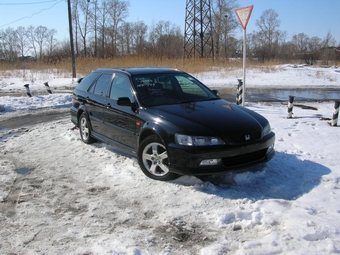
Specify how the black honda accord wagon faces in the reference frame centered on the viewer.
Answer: facing the viewer and to the right of the viewer
